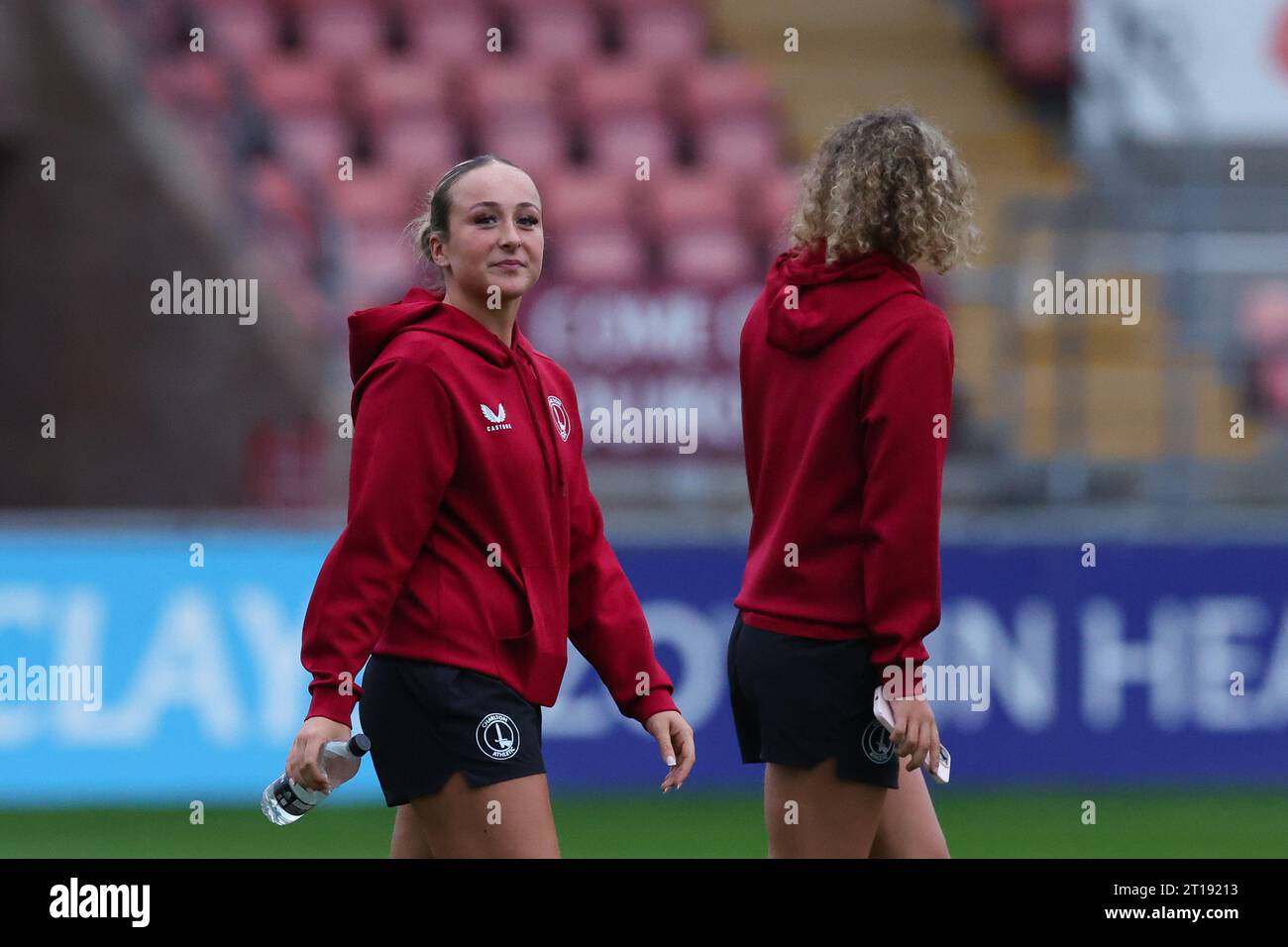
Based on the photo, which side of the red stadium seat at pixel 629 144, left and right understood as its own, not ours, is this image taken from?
front

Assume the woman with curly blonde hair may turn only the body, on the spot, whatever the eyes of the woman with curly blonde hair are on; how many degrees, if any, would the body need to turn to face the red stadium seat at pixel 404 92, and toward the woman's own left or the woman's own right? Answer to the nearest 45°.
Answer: approximately 45° to the woman's own left

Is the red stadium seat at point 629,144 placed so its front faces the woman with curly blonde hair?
yes

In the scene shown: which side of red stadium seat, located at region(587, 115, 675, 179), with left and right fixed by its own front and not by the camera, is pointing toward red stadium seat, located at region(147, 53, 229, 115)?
right

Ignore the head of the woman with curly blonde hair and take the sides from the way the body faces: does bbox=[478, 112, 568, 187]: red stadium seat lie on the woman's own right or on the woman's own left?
on the woman's own left

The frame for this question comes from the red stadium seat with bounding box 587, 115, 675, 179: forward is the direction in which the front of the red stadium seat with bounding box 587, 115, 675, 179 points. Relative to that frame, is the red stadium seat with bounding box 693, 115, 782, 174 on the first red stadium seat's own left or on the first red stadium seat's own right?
on the first red stadium seat's own left

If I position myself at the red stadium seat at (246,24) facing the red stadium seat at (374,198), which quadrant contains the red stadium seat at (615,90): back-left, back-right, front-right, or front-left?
front-left

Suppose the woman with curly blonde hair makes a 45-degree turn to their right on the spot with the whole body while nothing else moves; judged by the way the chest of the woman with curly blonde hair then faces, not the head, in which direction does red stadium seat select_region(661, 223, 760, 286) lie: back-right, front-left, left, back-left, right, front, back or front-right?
left

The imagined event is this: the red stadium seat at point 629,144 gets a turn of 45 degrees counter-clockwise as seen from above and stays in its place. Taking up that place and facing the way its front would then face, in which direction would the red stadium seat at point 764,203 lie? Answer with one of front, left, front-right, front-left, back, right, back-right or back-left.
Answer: front

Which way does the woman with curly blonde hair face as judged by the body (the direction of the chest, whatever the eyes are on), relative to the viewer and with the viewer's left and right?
facing away from the viewer and to the right of the viewer

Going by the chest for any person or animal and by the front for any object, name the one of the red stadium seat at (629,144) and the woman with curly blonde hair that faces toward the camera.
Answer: the red stadium seat

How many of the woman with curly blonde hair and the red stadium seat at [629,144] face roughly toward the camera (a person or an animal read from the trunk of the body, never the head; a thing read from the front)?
1

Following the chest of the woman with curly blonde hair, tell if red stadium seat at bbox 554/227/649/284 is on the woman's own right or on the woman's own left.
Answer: on the woman's own left

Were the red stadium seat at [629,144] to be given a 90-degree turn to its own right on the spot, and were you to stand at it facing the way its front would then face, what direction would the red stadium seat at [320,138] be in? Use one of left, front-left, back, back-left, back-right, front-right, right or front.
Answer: front
